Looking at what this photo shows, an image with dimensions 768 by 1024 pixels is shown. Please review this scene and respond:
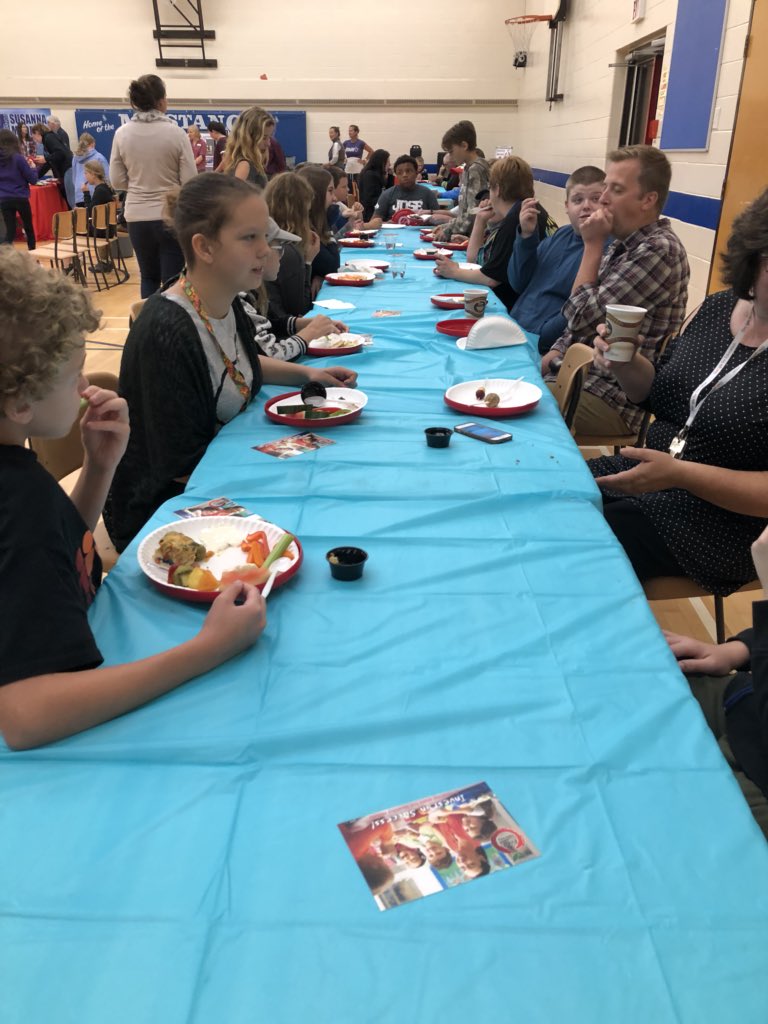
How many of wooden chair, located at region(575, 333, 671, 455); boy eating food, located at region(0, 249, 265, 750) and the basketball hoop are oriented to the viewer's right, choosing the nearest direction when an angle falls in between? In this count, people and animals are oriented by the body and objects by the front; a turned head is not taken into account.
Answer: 1

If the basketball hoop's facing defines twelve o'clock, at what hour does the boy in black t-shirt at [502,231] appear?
The boy in black t-shirt is roughly at 9 o'clock from the basketball hoop.

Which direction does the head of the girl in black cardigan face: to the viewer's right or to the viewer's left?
to the viewer's right

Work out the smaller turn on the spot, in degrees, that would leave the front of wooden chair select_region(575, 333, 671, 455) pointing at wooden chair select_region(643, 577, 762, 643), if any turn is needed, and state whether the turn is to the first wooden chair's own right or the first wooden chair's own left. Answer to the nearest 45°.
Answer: approximately 90° to the first wooden chair's own left

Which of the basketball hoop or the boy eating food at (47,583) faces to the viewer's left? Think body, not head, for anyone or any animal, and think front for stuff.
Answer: the basketball hoop

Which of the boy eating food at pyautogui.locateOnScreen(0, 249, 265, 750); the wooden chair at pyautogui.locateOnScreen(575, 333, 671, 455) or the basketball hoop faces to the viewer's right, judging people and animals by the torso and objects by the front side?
the boy eating food

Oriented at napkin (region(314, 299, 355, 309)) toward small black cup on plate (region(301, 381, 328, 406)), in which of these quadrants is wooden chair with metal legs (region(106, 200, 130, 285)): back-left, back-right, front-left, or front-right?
back-right

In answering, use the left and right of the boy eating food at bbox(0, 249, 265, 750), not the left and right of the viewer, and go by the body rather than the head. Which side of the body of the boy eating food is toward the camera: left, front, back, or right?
right

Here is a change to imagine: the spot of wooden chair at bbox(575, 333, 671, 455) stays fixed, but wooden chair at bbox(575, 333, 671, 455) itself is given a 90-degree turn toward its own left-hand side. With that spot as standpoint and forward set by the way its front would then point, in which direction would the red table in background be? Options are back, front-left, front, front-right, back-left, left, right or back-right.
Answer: back-right

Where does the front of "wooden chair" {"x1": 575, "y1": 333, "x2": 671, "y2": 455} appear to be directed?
to the viewer's left

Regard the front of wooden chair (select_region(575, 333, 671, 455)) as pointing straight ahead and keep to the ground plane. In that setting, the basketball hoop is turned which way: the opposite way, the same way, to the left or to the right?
the same way

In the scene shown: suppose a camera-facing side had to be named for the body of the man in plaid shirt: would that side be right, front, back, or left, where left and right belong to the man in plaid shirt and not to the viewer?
left

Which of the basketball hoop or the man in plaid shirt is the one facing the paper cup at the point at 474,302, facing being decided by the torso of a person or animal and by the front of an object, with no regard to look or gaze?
the man in plaid shirt

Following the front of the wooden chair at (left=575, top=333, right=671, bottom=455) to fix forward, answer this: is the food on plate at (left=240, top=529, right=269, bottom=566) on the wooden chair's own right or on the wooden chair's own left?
on the wooden chair's own left

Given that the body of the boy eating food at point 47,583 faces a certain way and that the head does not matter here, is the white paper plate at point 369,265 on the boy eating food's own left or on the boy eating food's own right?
on the boy eating food's own left

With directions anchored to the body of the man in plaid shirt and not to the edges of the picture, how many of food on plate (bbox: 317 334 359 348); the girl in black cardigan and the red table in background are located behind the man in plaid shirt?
0

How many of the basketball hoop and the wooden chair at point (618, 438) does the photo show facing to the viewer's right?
0

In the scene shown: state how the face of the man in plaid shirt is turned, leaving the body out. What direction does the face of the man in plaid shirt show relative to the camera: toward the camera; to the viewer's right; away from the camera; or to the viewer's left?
to the viewer's left

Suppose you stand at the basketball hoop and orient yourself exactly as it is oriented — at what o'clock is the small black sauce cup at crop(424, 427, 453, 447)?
The small black sauce cup is roughly at 9 o'clock from the basketball hoop.

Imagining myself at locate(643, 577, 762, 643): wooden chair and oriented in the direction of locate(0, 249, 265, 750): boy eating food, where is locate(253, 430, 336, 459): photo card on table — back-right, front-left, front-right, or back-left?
front-right

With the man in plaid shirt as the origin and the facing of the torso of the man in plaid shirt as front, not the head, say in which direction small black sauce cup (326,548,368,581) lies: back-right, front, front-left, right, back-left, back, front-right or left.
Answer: left
